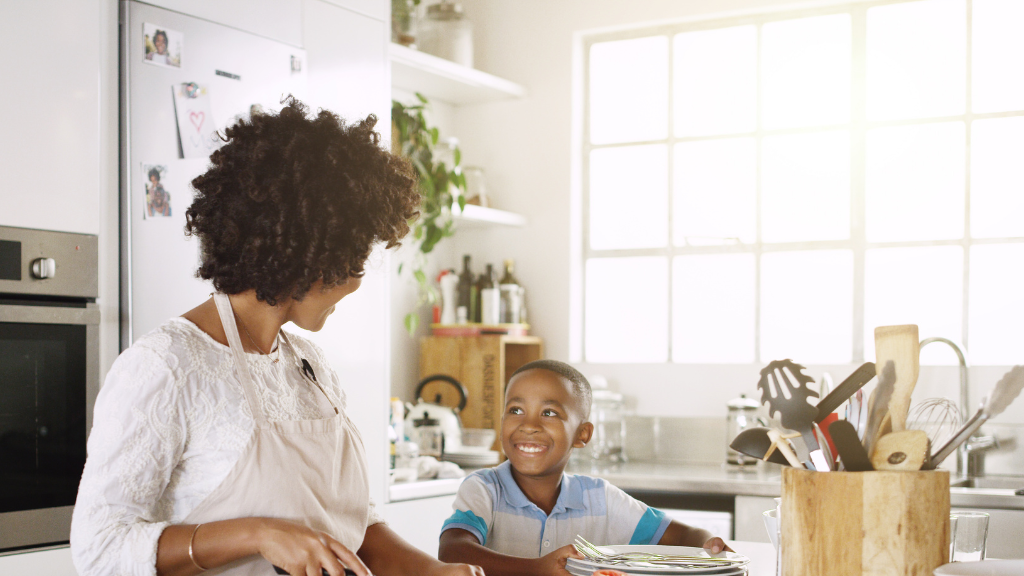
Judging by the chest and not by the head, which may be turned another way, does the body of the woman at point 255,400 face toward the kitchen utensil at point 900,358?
yes

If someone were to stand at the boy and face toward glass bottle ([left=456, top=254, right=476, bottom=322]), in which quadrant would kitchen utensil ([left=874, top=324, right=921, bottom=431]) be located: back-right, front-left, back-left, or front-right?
back-right

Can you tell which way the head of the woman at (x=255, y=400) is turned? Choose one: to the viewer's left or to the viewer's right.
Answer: to the viewer's right

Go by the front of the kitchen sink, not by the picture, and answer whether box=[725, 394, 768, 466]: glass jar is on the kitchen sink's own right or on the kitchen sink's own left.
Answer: on the kitchen sink's own right

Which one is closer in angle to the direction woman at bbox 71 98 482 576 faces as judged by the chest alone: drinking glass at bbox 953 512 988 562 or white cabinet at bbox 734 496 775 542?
the drinking glass
